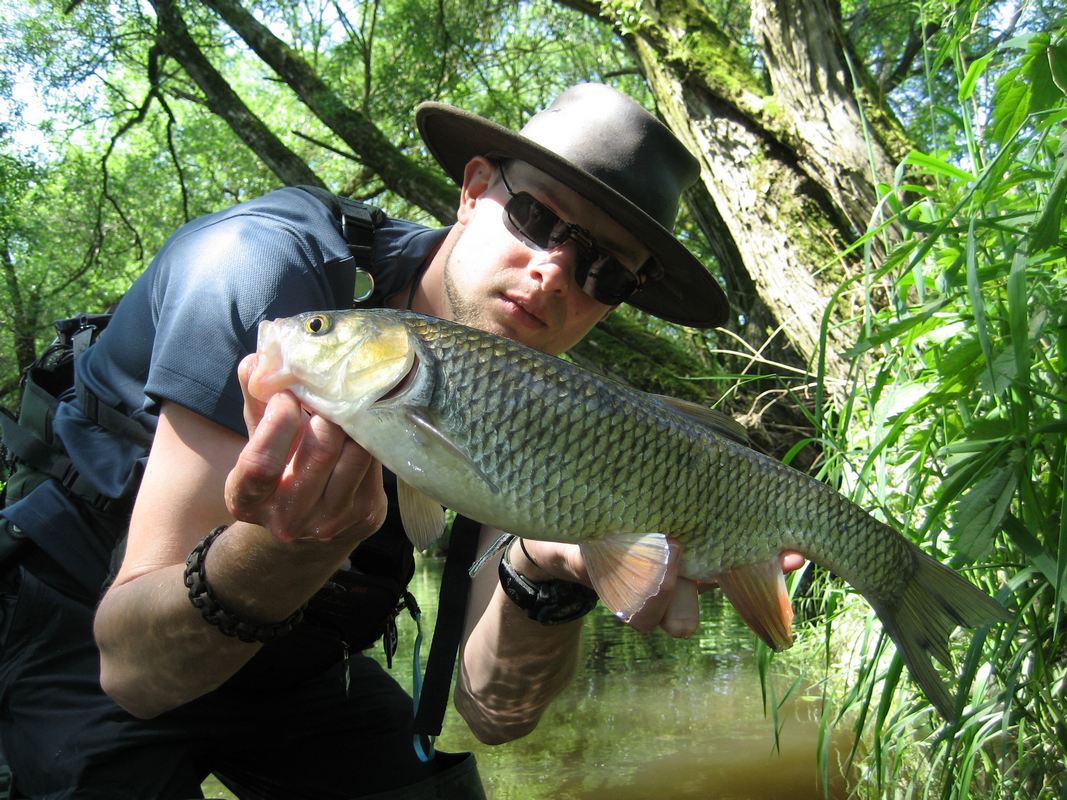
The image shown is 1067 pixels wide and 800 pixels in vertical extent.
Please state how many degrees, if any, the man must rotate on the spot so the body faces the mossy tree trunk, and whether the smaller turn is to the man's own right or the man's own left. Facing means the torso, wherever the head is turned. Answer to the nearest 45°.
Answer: approximately 90° to the man's own left

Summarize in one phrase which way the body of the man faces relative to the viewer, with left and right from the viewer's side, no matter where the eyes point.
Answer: facing the viewer and to the right of the viewer
